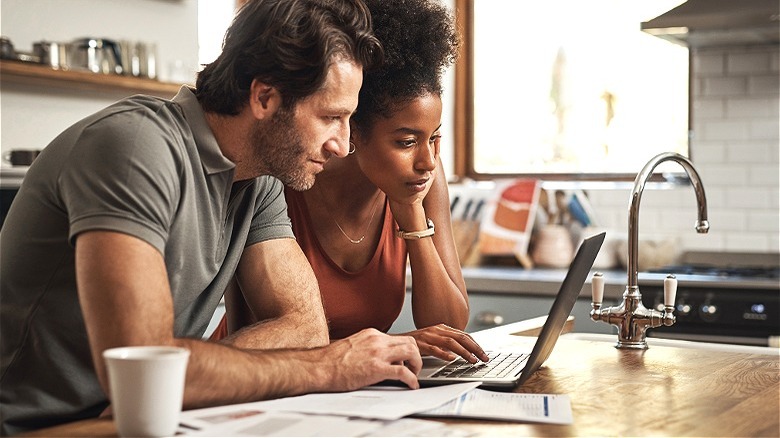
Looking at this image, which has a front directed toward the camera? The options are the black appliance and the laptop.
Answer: the black appliance

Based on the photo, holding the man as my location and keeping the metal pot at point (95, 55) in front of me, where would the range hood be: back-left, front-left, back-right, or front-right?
front-right

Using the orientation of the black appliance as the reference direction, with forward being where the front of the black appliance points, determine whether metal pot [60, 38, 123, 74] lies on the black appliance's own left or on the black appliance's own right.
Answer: on the black appliance's own right

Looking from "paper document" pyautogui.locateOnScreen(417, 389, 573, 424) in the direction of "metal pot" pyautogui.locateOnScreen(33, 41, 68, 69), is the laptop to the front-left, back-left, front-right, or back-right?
front-right

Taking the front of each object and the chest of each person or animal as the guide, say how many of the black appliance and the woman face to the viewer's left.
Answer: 0

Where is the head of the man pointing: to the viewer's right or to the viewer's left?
to the viewer's right

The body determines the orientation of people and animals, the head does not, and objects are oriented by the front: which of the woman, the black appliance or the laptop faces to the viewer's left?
the laptop

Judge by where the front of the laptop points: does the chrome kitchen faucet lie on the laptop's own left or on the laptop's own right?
on the laptop's own right

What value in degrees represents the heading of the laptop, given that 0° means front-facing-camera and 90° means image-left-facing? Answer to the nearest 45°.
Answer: approximately 90°

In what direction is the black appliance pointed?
toward the camera

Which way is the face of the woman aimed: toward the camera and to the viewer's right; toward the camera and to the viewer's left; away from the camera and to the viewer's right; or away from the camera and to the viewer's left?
toward the camera and to the viewer's right

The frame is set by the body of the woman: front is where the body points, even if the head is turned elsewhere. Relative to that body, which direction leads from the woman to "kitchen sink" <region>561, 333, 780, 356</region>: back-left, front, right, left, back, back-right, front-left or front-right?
front-left

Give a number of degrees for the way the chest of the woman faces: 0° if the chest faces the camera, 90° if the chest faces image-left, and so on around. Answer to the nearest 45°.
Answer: approximately 315°

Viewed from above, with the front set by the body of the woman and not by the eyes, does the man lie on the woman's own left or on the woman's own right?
on the woman's own right

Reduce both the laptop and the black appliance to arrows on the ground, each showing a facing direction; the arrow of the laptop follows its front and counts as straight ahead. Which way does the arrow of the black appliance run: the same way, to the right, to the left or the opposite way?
to the left

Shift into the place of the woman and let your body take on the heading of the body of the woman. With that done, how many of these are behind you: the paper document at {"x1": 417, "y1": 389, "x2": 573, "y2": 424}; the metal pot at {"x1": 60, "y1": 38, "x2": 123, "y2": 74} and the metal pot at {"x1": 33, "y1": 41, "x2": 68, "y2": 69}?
2
